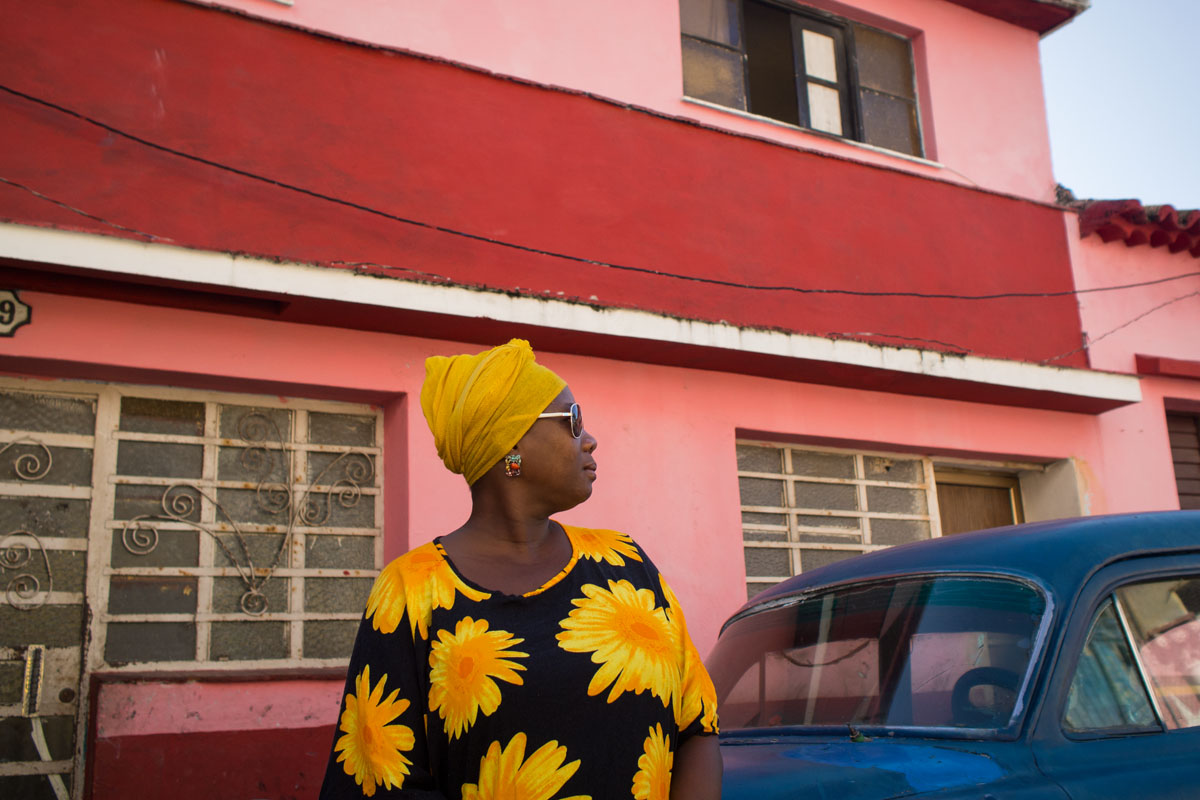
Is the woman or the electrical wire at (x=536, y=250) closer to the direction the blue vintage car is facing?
the woman

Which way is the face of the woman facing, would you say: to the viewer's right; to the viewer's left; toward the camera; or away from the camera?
to the viewer's right

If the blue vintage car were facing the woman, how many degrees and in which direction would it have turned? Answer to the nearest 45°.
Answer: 0° — it already faces them

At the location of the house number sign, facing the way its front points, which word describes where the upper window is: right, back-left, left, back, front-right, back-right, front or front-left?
left

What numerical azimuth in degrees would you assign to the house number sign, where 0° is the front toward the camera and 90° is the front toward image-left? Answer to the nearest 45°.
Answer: approximately 0°

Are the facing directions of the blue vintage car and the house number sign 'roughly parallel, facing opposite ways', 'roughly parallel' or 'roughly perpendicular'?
roughly perpendicular

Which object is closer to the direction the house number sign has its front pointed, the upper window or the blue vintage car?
the blue vintage car

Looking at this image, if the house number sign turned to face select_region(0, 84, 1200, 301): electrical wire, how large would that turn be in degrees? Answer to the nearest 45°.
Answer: approximately 90° to its left

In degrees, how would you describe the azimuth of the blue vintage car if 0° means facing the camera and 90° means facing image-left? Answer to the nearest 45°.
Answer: approximately 45°

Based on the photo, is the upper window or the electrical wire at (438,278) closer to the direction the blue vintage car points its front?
the electrical wire

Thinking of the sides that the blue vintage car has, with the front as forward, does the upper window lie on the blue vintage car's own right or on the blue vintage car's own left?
on the blue vintage car's own right
